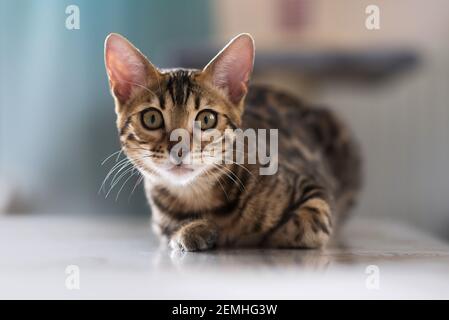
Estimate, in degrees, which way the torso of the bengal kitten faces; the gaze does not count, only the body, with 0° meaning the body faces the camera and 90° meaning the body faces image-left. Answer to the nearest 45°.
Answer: approximately 45°
